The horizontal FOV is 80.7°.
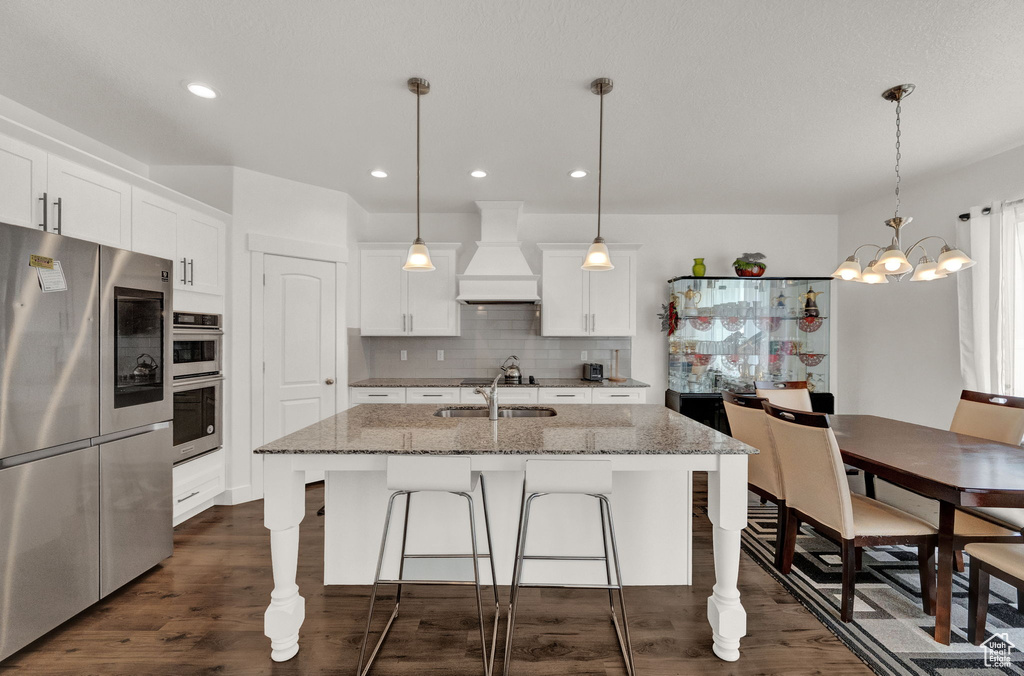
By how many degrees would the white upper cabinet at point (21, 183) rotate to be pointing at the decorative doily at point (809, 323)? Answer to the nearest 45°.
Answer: approximately 45° to its left

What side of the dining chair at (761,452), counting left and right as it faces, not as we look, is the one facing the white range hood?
left

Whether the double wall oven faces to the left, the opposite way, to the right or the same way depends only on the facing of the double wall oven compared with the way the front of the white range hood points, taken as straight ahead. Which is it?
to the left

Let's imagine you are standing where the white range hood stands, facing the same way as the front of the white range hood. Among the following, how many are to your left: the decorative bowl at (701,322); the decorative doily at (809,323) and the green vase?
3

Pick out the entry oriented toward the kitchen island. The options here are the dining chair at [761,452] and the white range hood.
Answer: the white range hood

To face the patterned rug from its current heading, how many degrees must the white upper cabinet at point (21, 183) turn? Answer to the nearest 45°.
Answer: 0° — it already faces it

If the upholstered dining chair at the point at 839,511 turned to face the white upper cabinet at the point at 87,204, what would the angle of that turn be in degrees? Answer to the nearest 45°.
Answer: approximately 180°

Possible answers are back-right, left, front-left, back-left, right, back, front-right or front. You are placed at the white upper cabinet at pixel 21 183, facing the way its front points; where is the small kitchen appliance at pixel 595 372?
front-left

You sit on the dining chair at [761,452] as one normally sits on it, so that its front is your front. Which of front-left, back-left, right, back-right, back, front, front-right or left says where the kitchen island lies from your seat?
back

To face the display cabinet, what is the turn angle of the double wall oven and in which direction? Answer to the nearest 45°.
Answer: approximately 45° to its left

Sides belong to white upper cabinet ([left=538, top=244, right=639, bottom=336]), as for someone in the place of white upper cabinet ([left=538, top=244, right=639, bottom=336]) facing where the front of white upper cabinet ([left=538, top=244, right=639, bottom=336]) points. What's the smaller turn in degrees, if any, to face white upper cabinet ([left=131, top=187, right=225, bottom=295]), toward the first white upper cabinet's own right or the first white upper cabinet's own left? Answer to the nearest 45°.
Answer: approximately 45° to the first white upper cabinet's own right
